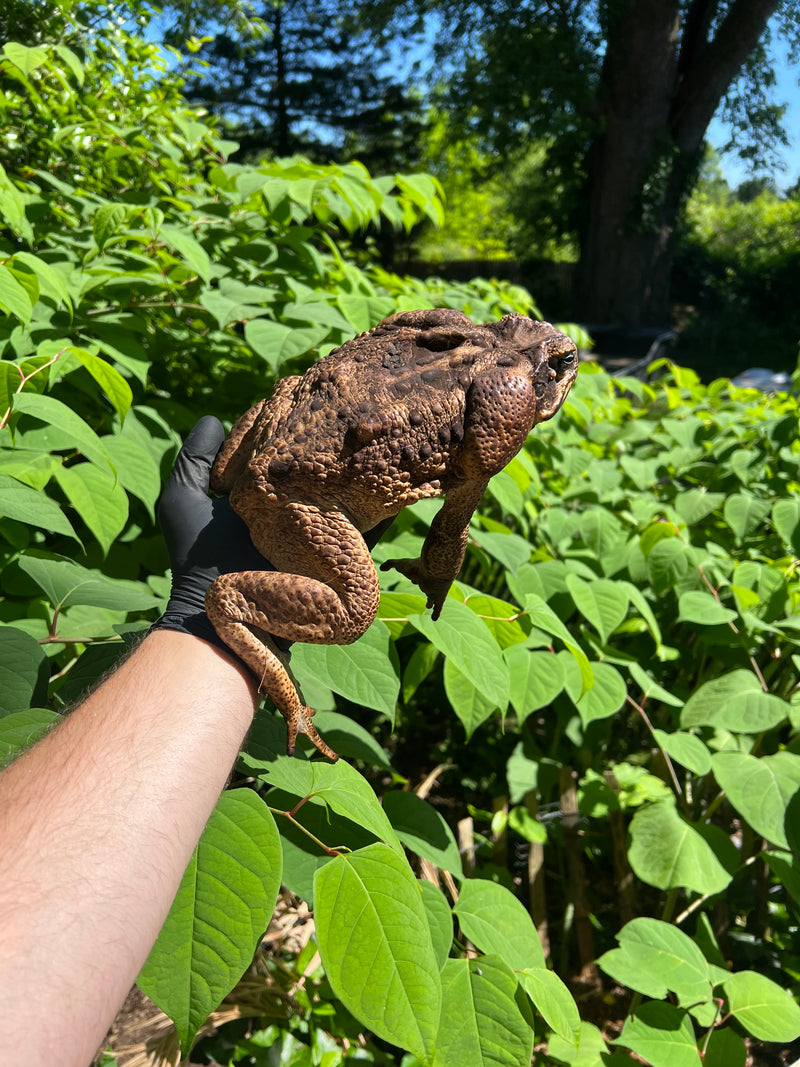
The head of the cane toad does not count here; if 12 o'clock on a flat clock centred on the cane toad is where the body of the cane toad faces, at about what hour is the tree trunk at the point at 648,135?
The tree trunk is roughly at 11 o'clock from the cane toad.

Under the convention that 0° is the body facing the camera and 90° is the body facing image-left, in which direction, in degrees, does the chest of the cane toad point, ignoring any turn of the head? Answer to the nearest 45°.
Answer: approximately 225°
